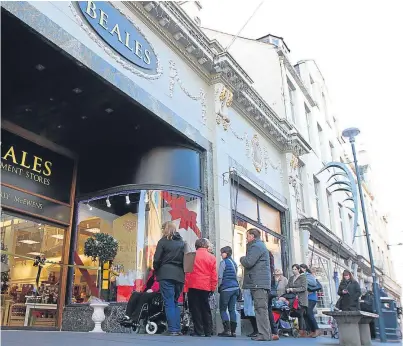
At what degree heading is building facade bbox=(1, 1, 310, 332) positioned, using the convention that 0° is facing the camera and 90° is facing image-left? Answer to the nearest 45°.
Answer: approximately 315°

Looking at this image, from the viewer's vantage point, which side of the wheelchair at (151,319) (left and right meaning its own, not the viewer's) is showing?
left

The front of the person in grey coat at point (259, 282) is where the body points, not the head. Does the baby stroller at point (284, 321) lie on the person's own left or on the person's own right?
on the person's own right

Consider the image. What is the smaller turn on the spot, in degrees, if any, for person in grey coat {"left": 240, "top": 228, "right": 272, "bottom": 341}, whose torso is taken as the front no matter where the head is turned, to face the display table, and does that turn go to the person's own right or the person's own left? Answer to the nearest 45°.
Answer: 0° — they already face it

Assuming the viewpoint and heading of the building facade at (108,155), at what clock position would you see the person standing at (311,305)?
The person standing is roughly at 10 o'clock from the building facade.

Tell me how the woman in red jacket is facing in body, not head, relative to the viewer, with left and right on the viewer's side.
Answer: facing away from the viewer

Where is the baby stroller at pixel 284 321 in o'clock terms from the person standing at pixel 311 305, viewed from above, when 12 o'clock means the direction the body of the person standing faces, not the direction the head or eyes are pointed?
The baby stroller is roughly at 11 o'clock from the person standing.

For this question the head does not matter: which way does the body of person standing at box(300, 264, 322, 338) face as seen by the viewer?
to the viewer's left

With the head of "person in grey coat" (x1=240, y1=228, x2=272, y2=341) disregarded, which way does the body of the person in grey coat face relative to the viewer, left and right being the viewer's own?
facing to the left of the viewer
